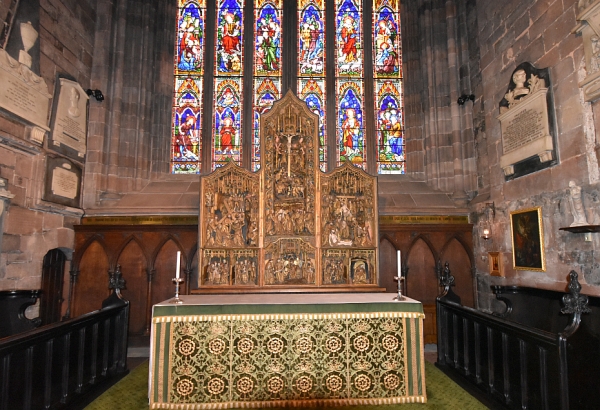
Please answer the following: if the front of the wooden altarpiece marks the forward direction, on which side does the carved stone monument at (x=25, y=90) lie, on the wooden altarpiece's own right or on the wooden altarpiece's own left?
on the wooden altarpiece's own right

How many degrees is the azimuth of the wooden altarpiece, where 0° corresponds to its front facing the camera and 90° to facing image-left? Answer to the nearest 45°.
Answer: approximately 0°

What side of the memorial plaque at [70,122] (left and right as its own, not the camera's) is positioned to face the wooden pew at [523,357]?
front

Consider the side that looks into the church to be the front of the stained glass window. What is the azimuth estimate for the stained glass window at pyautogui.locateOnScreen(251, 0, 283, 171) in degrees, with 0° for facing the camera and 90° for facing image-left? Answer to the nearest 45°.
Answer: approximately 0°

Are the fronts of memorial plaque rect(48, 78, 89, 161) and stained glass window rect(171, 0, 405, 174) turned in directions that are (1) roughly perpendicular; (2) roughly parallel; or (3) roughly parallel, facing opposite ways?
roughly perpendicular

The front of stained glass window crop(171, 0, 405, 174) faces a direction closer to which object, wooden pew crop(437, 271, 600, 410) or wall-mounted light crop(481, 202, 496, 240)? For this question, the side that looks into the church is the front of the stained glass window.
the wooden pew

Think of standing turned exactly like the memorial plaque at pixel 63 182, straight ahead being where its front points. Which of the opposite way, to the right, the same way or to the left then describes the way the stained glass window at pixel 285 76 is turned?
to the right

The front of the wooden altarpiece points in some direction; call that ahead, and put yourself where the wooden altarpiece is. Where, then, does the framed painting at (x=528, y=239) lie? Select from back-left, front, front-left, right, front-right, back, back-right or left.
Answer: left

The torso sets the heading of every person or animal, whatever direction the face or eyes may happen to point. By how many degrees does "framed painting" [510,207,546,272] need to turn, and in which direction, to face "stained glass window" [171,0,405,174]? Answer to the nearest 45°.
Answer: approximately 45° to its right

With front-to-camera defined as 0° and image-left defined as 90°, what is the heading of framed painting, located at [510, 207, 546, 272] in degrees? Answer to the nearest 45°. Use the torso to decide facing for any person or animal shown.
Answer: approximately 45°
